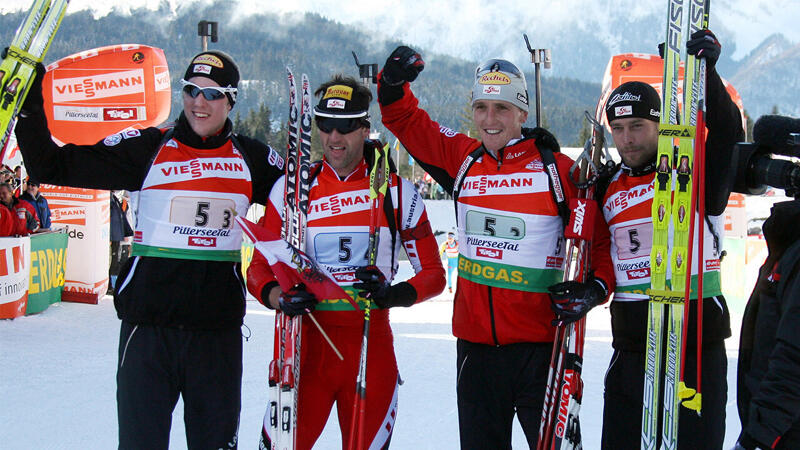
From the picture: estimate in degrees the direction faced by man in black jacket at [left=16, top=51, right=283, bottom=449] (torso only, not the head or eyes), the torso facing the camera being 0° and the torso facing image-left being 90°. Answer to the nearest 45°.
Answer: approximately 0°

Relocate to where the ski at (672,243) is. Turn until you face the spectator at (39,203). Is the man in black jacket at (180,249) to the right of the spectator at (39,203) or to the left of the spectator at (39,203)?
left

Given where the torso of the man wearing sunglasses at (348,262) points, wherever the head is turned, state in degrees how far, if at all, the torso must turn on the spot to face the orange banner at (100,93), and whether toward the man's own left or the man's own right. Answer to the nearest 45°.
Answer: approximately 135° to the man's own right

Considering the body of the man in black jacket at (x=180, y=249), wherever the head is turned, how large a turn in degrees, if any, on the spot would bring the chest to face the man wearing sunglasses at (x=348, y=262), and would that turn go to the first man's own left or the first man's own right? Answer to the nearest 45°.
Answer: approximately 90° to the first man's own left

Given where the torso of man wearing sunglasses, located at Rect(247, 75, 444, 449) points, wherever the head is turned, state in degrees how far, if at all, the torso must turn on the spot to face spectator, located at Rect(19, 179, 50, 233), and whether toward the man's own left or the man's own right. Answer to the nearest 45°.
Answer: approximately 135° to the man's own right

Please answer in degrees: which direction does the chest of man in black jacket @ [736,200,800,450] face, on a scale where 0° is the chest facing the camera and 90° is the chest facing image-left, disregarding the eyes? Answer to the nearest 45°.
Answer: approximately 90°

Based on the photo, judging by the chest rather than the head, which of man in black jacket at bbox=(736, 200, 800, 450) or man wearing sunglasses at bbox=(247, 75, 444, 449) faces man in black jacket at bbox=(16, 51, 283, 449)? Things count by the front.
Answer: man in black jacket at bbox=(736, 200, 800, 450)

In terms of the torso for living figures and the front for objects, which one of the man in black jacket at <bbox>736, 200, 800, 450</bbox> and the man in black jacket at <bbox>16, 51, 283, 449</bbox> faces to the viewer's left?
the man in black jacket at <bbox>736, 200, 800, 450</bbox>

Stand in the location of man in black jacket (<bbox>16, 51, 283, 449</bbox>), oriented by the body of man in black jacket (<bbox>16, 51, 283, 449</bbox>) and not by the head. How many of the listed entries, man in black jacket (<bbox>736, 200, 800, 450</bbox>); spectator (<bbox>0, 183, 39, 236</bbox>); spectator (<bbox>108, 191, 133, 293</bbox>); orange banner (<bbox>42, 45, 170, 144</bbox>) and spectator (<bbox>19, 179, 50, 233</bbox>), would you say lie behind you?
4
